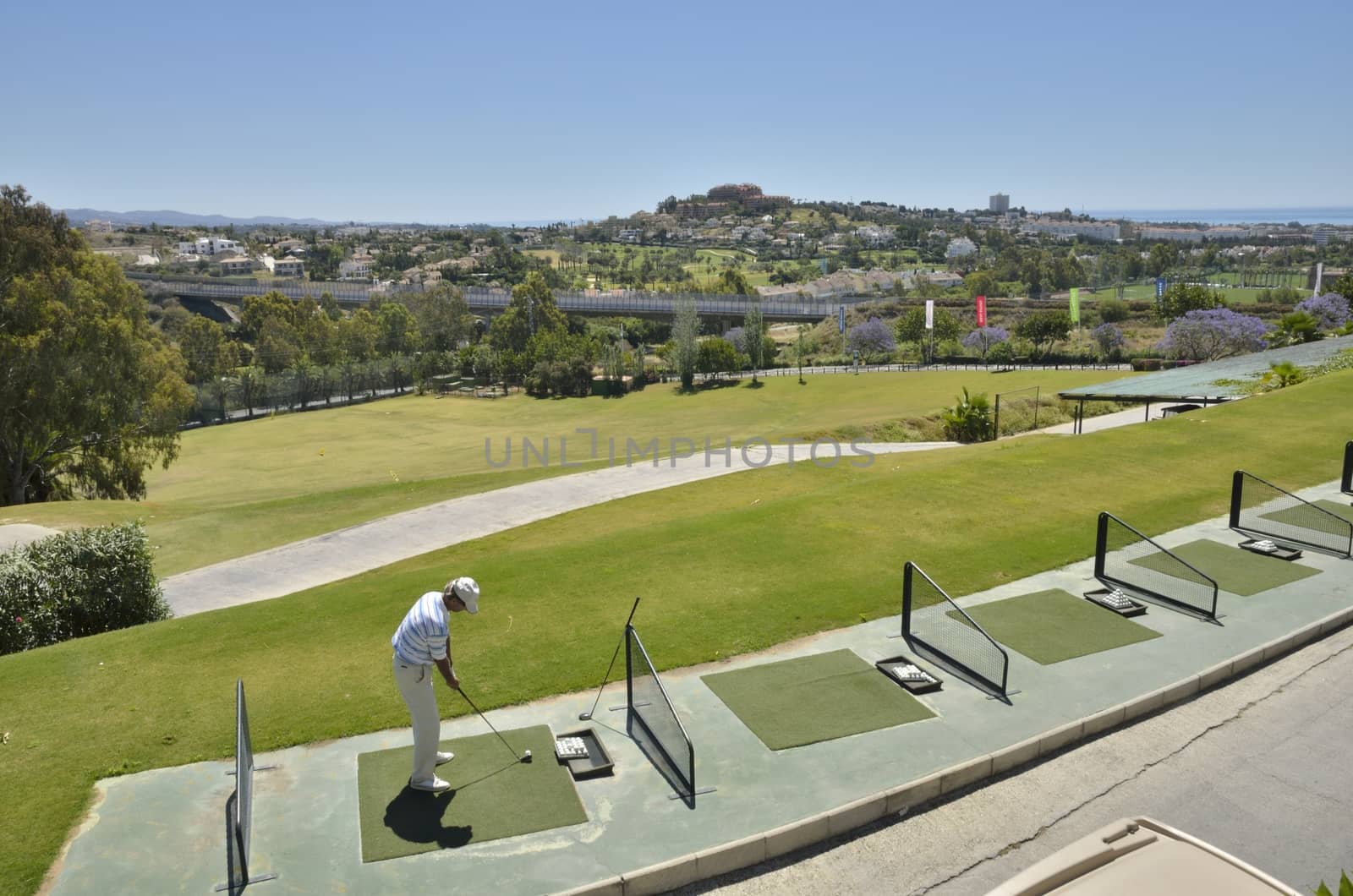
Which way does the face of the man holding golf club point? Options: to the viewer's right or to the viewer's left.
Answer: to the viewer's right

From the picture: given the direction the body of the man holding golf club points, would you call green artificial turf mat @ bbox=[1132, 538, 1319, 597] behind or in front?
in front

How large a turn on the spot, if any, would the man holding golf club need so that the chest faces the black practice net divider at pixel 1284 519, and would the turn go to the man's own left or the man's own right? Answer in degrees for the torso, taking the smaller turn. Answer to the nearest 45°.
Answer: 0° — they already face it

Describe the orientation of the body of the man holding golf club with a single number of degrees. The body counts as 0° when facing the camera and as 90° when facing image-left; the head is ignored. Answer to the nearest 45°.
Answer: approximately 270°

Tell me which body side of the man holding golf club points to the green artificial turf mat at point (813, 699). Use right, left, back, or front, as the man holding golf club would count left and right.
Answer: front

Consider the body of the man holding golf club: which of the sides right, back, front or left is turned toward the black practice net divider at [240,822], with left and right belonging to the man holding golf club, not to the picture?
back

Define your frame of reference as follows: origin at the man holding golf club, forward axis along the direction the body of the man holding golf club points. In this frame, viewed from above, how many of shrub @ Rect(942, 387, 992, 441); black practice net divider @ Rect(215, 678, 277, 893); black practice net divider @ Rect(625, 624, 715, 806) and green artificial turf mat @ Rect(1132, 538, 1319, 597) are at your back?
1

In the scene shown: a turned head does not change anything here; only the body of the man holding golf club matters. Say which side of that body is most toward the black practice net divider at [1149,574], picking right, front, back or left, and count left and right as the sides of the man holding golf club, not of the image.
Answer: front

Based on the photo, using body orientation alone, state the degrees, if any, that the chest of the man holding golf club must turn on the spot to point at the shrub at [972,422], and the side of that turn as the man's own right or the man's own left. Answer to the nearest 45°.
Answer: approximately 45° to the man's own left

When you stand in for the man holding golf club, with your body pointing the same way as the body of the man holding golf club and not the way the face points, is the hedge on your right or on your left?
on your left

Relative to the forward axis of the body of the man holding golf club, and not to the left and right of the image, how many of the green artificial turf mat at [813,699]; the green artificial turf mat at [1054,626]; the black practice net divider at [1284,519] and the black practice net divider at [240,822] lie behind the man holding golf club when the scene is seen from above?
1

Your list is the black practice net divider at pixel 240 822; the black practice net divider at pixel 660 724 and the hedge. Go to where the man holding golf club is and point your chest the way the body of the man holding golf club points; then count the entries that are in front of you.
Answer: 1

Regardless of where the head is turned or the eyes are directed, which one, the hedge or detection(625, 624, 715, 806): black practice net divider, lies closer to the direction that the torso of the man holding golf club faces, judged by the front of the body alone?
the black practice net divider

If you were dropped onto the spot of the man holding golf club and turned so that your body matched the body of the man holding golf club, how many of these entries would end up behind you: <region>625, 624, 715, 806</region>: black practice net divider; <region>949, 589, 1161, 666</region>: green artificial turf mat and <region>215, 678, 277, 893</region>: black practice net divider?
1

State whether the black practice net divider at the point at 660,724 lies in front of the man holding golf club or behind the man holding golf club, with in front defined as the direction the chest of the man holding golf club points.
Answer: in front
